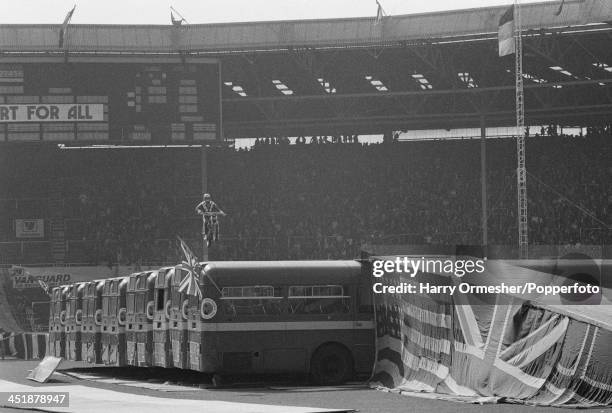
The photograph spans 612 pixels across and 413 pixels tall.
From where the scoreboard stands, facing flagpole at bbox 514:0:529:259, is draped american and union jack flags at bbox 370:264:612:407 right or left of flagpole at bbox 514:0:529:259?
right

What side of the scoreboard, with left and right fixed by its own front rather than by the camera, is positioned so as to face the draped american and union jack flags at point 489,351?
front

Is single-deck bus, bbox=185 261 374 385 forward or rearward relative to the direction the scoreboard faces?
forward

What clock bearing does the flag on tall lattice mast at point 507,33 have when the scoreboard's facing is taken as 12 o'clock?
The flag on tall lattice mast is roughly at 10 o'clock from the scoreboard.

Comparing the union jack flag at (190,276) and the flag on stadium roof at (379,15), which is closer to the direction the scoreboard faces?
the union jack flag

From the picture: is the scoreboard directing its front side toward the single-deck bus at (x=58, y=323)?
yes

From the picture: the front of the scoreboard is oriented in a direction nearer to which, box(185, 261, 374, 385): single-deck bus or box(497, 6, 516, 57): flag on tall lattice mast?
the single-deck bus

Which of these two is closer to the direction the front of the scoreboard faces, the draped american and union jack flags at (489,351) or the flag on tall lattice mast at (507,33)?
the draped american and union jack flags

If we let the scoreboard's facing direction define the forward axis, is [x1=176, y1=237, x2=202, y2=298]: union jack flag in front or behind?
in front

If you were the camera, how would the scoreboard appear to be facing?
facing the viewer
